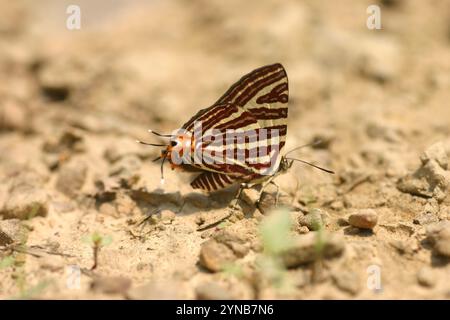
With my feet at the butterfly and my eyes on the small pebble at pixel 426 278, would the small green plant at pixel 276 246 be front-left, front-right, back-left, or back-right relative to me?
front-right

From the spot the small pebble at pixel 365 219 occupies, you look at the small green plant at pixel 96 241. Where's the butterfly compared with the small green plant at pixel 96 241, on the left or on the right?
right

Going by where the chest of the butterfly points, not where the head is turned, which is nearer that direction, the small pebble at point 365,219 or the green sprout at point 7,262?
the small pebble
